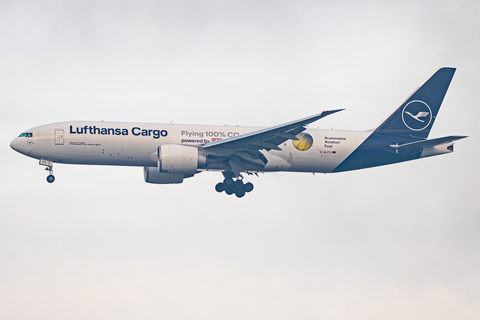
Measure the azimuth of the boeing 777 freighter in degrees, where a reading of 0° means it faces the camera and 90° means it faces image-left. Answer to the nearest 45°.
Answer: approximately 90°
